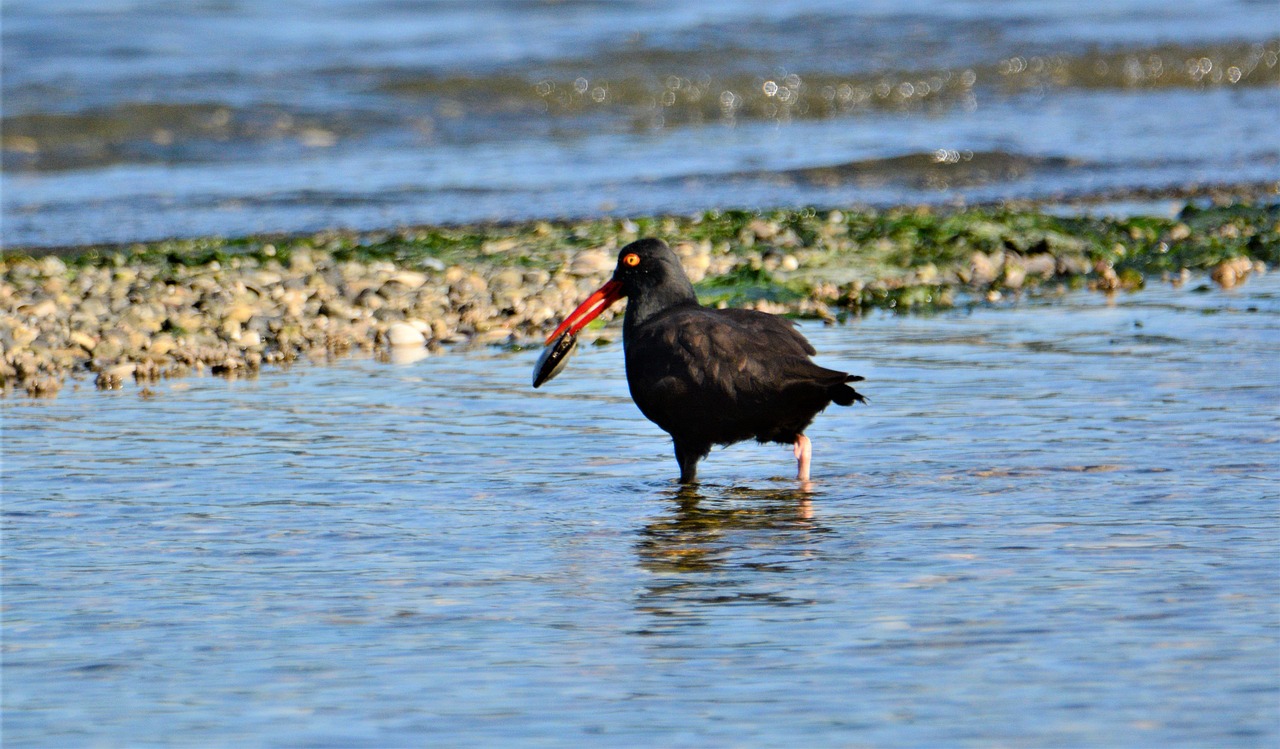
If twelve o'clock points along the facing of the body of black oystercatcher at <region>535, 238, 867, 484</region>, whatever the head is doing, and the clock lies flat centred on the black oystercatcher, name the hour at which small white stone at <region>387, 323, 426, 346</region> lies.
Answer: The small white stone is roughly at 2 o'clock from the black oystercatcher.

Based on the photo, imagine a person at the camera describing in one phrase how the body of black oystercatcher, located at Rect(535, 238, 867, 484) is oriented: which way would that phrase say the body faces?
to the viewer's left
